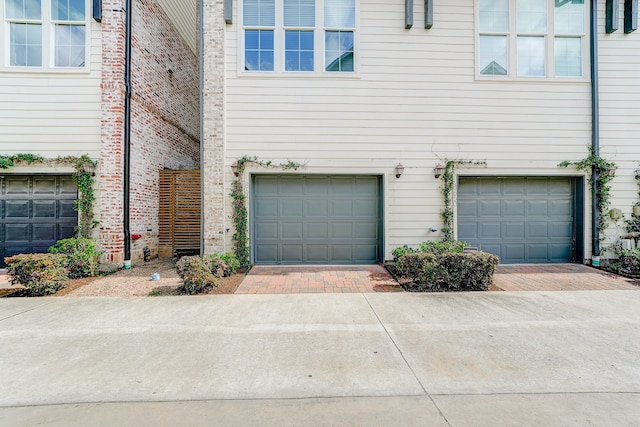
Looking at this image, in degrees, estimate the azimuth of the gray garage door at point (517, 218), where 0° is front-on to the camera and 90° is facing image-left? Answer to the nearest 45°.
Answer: approximately 0°

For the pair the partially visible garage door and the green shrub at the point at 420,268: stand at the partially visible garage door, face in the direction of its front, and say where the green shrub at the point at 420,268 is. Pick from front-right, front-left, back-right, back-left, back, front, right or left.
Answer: front-left

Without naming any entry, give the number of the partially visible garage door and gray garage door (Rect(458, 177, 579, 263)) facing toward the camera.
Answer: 2

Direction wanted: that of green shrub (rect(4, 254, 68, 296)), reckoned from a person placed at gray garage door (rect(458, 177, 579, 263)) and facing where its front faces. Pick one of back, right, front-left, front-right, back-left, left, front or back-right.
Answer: front-right

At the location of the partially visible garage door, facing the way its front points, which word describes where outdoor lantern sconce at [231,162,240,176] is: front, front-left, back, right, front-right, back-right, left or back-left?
front-left

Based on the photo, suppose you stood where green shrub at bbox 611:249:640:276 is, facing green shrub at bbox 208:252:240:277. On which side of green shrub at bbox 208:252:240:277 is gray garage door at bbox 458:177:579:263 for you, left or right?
right

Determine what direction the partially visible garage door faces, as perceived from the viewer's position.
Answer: facing the viewer
